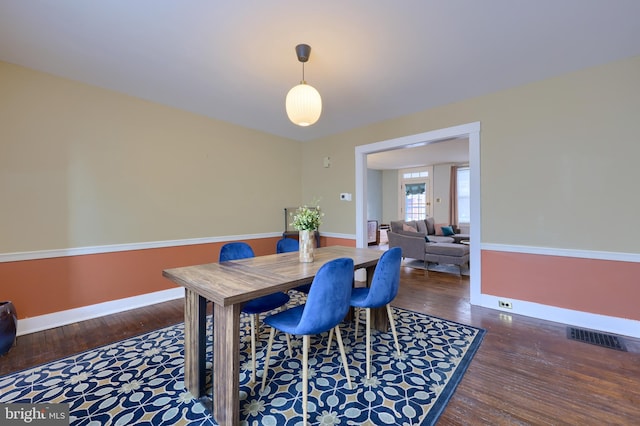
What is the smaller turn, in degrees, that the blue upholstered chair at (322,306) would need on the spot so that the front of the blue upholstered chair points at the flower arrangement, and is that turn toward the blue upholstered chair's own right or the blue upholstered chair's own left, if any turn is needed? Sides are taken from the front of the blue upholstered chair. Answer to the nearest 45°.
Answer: approximately 45° to the blue upholstered chair's own right

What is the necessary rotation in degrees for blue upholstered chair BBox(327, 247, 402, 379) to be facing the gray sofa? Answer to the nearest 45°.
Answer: approximately 45° to its right

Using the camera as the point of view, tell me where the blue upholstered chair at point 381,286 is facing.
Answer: facing away from the viewer and to the left of the viewer

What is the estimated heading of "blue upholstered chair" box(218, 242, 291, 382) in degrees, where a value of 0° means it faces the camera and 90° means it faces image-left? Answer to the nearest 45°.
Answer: approximately 315°

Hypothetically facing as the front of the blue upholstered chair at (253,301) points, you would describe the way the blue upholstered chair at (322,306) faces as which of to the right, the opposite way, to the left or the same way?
the opposite way

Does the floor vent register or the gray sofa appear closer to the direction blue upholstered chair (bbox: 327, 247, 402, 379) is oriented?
the gray sofa

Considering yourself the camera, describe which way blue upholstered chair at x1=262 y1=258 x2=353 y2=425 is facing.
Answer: facing away from the viewer and to the left of the viewer

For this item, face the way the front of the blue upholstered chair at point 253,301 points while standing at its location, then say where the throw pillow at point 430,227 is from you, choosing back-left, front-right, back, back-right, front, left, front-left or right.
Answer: left

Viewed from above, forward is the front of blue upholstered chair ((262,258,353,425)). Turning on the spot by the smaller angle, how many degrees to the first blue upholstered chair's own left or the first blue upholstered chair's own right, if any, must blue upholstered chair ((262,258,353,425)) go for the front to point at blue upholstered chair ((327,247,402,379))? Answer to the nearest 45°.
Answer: approximately 90° to the first blue upholstered chair's own right
